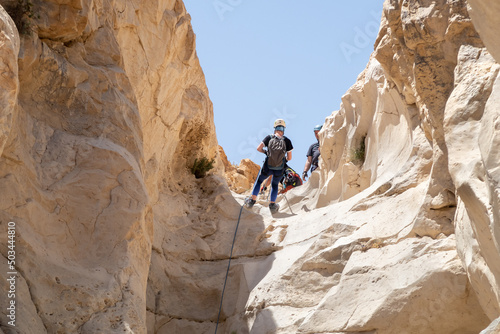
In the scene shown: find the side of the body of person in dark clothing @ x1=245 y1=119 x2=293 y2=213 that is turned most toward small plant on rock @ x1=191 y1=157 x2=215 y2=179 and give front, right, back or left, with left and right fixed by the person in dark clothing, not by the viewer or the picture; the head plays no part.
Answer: left

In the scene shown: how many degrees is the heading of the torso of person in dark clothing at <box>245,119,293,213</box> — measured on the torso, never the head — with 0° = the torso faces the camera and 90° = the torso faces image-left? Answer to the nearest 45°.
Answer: approximately 180°

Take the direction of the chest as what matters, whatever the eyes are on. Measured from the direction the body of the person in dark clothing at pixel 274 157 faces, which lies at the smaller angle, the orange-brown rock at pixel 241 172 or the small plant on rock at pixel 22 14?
the orange-brown rock

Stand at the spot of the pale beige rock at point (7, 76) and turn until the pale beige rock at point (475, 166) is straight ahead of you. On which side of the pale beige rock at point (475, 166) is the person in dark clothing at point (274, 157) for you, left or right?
left

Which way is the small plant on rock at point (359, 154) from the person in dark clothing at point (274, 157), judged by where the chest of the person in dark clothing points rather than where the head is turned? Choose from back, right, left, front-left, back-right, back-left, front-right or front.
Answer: front-right

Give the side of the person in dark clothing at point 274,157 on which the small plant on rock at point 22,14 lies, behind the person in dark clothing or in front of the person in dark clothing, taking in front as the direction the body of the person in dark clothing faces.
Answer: behind

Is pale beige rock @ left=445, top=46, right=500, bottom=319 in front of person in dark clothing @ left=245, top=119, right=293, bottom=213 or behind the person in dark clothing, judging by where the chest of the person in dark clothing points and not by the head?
behind

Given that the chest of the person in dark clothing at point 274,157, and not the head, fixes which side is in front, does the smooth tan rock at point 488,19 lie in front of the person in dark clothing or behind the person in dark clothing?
behind

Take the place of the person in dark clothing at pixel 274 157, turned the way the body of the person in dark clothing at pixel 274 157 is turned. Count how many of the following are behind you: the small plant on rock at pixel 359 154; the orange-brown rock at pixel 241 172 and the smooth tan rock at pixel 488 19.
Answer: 1

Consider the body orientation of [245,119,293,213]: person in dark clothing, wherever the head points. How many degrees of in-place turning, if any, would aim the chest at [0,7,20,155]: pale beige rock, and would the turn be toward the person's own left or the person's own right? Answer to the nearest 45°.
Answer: approximately 180°

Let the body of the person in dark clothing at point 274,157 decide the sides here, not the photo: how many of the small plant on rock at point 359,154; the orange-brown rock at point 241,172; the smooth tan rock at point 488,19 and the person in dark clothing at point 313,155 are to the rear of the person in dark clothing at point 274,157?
1
